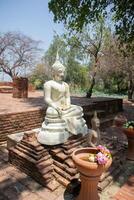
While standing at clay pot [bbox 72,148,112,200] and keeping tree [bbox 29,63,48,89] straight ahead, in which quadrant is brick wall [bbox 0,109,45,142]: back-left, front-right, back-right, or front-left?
front-left

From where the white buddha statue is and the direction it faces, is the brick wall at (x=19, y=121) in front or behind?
behind

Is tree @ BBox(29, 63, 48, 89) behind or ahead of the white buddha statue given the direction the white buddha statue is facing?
behind

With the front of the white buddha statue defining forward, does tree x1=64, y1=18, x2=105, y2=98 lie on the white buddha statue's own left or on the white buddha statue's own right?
on the white buddha statue's own left

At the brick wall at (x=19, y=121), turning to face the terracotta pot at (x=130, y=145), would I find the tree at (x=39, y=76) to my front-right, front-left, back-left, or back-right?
back-left

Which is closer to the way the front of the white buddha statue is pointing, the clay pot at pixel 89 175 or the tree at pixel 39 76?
the clay pot

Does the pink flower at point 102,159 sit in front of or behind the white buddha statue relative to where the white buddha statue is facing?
in front

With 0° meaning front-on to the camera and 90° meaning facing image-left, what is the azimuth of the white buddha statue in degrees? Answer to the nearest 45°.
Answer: approximately 315°

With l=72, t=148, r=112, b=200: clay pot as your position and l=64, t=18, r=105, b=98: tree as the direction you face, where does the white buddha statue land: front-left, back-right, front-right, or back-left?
front-left
